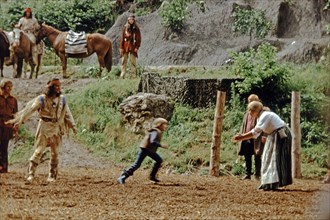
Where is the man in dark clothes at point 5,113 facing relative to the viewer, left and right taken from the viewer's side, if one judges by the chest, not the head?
facing the viewer and to the right of the viewer

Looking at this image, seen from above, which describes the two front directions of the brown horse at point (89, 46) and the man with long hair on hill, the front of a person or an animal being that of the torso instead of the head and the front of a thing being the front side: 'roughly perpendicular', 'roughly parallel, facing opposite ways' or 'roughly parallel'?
roughly perpendicular

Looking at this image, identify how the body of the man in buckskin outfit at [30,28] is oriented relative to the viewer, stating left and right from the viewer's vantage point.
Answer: facing the viewer

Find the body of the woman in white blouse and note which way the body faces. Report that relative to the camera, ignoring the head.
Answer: to the viewer's left

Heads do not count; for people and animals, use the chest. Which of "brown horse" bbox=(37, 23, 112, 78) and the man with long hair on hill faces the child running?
the man with long hair on hill

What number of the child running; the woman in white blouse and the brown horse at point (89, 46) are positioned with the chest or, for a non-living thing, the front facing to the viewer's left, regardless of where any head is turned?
2

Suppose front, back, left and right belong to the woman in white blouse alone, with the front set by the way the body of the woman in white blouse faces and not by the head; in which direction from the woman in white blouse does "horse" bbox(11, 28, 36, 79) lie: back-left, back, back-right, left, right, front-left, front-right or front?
front-right

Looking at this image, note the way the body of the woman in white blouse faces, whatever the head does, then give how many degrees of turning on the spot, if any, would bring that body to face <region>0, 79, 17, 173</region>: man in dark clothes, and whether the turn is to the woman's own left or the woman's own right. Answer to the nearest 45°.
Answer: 0° — they already face them
